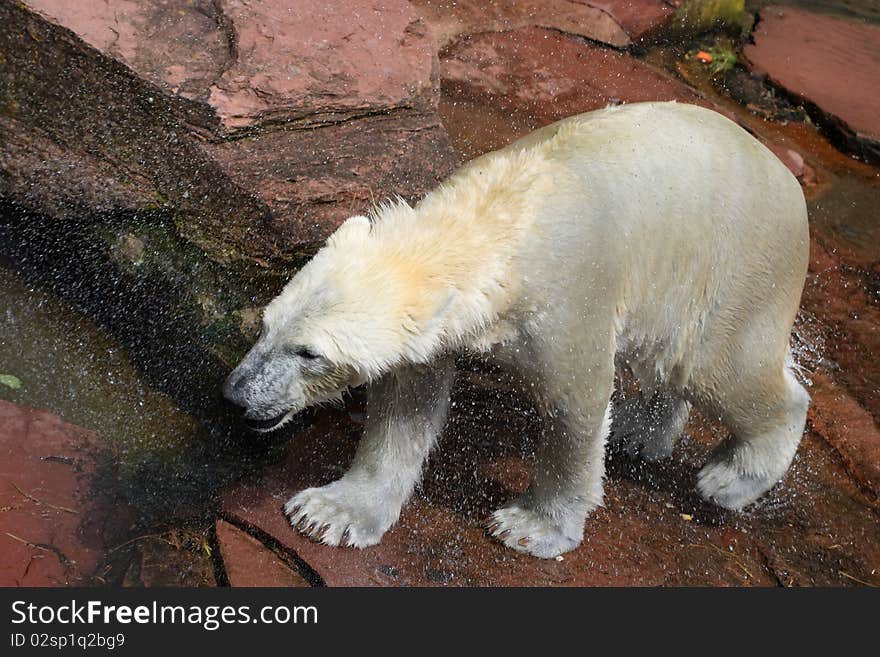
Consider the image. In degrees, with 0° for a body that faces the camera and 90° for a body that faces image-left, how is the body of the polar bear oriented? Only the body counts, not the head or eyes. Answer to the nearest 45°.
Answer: approximately 45°

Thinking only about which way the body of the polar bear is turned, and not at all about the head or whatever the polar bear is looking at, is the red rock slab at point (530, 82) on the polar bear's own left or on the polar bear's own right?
on the polar bear's own right

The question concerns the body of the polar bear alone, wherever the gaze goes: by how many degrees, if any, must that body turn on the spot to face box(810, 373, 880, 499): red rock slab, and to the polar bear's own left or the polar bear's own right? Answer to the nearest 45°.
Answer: approximately 180°

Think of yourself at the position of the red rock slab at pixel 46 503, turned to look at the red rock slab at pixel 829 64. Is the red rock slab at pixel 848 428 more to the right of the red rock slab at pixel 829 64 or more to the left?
right

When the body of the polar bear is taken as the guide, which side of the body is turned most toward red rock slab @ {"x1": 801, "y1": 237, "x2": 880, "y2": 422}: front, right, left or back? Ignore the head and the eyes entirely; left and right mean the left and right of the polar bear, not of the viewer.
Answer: back

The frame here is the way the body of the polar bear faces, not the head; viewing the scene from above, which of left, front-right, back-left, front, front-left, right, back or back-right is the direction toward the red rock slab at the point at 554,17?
back-right

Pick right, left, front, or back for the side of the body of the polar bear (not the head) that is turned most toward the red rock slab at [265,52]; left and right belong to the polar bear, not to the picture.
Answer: right

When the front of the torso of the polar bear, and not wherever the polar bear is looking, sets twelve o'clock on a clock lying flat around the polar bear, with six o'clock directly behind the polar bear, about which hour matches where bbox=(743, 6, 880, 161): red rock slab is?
The red rock slab is roughly at 5 o'clock from the polar bear.

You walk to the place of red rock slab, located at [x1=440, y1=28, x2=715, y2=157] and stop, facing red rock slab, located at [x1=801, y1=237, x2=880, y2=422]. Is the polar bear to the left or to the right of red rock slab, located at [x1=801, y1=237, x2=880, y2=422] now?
right
